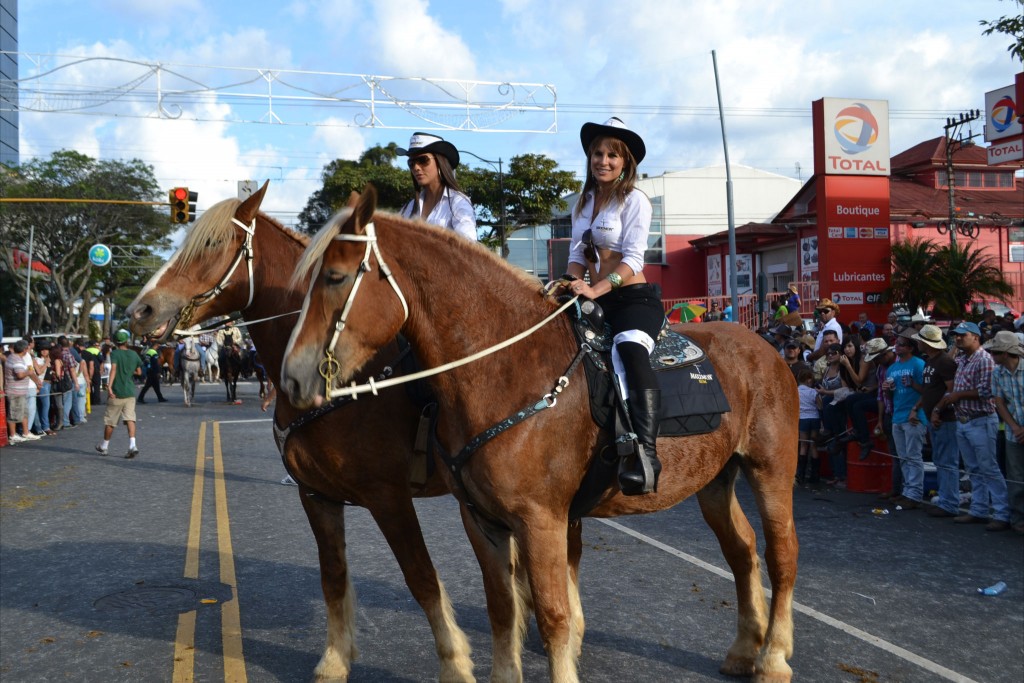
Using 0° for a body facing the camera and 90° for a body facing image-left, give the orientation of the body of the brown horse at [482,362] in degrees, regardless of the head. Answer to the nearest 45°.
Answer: approximately 45°

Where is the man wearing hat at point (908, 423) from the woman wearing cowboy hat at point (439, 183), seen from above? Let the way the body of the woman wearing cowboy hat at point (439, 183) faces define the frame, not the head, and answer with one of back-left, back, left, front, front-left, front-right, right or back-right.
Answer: back

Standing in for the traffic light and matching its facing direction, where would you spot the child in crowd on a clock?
The child in crowd is roughly at 11 o'clock from the traffic light.

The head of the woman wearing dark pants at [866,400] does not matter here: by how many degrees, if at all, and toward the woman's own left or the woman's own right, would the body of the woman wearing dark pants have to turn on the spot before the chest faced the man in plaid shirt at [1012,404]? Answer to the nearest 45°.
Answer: approximately 135° to the woman's own left

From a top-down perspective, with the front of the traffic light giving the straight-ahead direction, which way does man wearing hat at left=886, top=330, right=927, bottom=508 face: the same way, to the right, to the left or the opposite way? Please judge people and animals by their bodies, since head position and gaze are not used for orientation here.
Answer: to the right

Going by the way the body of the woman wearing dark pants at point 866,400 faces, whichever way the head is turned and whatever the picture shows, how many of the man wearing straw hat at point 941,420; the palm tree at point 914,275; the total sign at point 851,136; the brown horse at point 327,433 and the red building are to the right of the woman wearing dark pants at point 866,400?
3

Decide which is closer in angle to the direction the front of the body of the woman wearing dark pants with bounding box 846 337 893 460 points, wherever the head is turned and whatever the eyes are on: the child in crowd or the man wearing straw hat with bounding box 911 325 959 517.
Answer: the child in crowd

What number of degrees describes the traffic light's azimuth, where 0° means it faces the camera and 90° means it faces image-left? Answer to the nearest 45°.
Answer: approximately 0°

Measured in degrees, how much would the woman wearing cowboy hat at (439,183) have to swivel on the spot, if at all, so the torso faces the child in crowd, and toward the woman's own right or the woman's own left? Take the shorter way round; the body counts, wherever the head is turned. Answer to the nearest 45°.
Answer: approximately 180°

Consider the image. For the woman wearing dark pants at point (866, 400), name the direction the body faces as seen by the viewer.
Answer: to the viewer's left

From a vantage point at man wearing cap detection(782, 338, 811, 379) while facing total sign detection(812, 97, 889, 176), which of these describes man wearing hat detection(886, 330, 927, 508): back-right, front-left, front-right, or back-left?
back-right

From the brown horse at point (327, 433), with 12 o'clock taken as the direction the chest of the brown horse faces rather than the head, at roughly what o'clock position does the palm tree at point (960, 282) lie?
The palm tree is roughly at 6 o'clock from the brown horse.

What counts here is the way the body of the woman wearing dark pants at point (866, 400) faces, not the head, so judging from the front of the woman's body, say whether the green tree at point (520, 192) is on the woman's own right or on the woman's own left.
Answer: on the woman's own right
